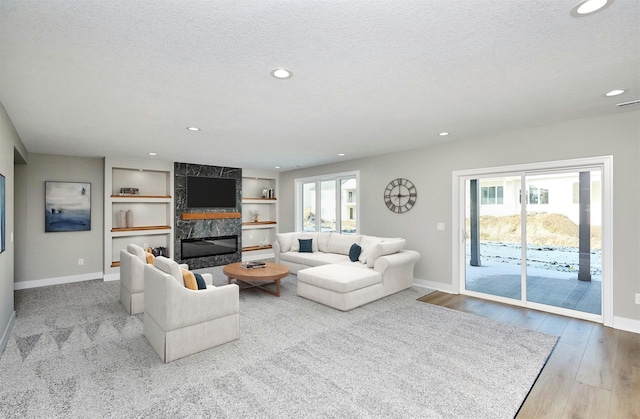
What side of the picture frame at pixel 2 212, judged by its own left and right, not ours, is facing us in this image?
right

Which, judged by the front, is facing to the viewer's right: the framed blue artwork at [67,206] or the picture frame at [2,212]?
the picture frame

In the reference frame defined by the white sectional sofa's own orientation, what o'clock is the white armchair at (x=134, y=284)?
The white armchair is roughly at 1 o'clock from the white sectional sofa.

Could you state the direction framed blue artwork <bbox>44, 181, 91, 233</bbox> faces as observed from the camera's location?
facing the viewer

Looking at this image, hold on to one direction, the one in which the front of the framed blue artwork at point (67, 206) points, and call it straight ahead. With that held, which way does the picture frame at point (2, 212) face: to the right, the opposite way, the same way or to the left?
to the left

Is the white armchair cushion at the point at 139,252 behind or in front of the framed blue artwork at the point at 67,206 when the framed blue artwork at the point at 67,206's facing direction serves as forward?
in front

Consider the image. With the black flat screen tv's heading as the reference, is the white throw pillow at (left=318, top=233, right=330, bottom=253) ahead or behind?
ahead

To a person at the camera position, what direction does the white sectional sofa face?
facing the viewer and to the left of the viewer

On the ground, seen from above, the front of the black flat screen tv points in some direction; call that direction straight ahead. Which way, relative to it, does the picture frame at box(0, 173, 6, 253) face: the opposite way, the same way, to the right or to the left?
to the left

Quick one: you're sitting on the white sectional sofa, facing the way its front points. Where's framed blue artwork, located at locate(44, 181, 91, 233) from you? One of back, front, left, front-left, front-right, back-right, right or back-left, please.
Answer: front-right

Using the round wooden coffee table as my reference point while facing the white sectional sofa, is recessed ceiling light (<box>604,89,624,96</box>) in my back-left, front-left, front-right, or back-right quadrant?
front-right
